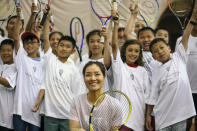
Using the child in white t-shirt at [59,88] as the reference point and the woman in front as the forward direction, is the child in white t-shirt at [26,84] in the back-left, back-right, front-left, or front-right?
back-right

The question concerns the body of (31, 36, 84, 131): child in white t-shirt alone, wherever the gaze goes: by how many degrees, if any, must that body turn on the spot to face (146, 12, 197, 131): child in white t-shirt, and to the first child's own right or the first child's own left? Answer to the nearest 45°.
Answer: approximately 45° to the first child's own left

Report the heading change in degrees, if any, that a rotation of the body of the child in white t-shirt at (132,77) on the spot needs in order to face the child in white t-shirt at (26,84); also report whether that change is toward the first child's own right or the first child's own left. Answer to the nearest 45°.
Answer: approximately 90° to the first child's own right

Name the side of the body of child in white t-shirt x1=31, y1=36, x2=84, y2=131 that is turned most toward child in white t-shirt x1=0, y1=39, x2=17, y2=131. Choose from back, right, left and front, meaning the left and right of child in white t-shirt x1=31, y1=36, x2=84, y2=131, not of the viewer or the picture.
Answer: right

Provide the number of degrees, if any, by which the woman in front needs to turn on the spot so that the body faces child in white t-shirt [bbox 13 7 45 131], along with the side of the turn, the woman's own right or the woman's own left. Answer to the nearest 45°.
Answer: approximately 135° to the woman's own right

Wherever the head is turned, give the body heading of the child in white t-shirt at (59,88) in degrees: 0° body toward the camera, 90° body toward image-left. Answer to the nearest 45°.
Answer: approximately 0°

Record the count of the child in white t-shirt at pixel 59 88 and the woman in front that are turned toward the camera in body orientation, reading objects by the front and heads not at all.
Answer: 2

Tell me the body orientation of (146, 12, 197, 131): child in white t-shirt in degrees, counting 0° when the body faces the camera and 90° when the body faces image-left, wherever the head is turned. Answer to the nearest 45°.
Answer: approximately 0°
